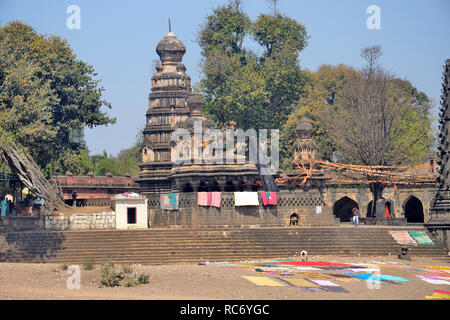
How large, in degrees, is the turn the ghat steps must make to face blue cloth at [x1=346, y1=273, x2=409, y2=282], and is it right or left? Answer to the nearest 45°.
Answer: approximately 45° to its left

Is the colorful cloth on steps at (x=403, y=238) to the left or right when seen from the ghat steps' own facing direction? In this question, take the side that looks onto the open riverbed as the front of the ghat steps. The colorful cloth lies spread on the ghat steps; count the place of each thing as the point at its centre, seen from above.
on its left

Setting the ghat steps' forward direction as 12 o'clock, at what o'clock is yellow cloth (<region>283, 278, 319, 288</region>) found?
The yellow cloth is roughly at 11 o'clock from the ghat steps.

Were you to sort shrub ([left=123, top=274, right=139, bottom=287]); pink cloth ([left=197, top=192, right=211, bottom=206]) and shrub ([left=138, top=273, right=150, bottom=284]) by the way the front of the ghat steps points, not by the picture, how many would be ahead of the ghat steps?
2

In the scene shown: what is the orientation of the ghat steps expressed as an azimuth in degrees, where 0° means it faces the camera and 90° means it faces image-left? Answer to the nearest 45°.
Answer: approximately 0°

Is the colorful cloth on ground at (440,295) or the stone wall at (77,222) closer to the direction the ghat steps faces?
the colorful cloth on ground

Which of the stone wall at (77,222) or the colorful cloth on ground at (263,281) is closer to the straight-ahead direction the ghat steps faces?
the colorful cloth on ground

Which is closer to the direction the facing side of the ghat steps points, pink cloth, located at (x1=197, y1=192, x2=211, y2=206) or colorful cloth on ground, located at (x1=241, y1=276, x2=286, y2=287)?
the colorful cloth on ground

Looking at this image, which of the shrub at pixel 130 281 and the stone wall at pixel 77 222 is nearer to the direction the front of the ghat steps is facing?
the shrub
